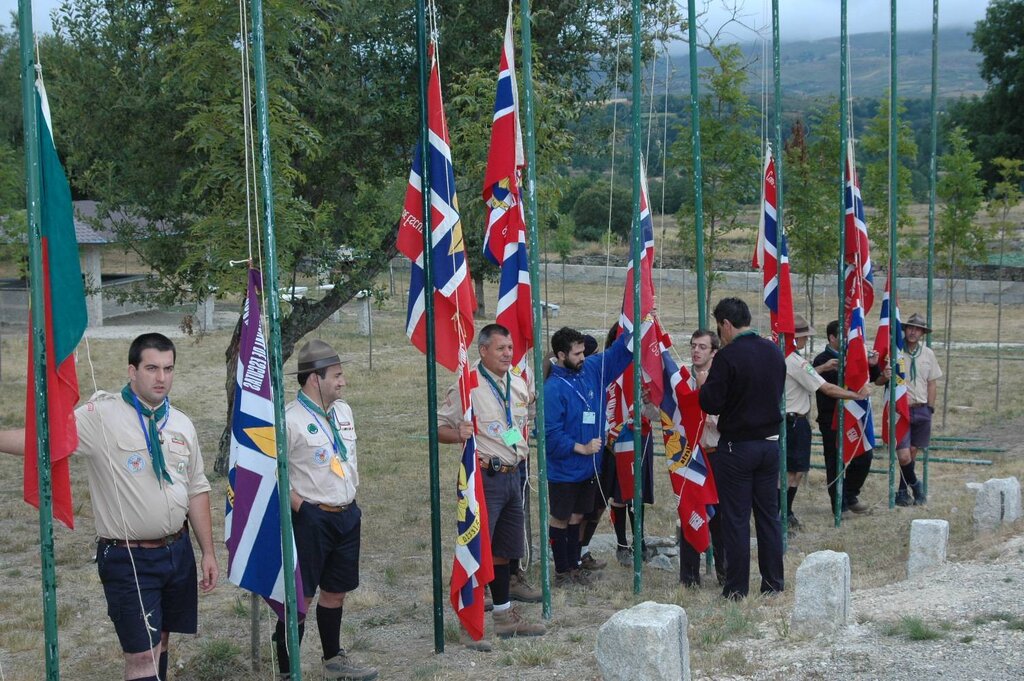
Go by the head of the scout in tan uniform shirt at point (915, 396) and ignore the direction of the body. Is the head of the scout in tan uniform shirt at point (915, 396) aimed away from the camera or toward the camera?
toward the camera

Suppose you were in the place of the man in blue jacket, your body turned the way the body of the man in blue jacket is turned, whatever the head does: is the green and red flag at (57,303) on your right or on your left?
on your right

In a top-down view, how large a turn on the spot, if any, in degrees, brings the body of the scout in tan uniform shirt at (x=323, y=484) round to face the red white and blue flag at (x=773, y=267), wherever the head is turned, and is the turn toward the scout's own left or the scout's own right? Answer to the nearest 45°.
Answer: approximately 90° to the scout's own left

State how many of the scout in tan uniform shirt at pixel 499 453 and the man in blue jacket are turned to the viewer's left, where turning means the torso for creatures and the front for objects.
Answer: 0

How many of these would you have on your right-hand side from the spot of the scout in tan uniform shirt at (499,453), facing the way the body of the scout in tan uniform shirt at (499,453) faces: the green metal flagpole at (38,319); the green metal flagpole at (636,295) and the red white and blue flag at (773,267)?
1

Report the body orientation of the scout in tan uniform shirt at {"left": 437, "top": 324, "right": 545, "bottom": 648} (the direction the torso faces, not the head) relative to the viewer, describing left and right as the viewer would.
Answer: facing the viewer and to the right of the viewer

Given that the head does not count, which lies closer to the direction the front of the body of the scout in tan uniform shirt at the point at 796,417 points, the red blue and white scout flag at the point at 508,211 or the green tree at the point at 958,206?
the green tree

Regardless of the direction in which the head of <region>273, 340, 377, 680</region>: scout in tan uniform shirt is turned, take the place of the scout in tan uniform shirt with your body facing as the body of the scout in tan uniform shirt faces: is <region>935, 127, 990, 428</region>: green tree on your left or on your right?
on your left

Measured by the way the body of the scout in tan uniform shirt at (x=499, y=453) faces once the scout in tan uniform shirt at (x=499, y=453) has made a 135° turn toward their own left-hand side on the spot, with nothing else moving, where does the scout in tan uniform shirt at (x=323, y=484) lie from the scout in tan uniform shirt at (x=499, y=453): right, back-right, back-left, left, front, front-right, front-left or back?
back-left

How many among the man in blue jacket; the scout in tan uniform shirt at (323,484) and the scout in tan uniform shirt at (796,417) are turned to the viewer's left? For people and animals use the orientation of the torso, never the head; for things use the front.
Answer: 0

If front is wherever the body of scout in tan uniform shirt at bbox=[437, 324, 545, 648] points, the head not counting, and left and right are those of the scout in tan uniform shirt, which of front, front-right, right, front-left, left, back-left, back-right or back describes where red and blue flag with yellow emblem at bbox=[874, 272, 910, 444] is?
left

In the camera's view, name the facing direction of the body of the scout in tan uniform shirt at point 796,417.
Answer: to the viewer's right
